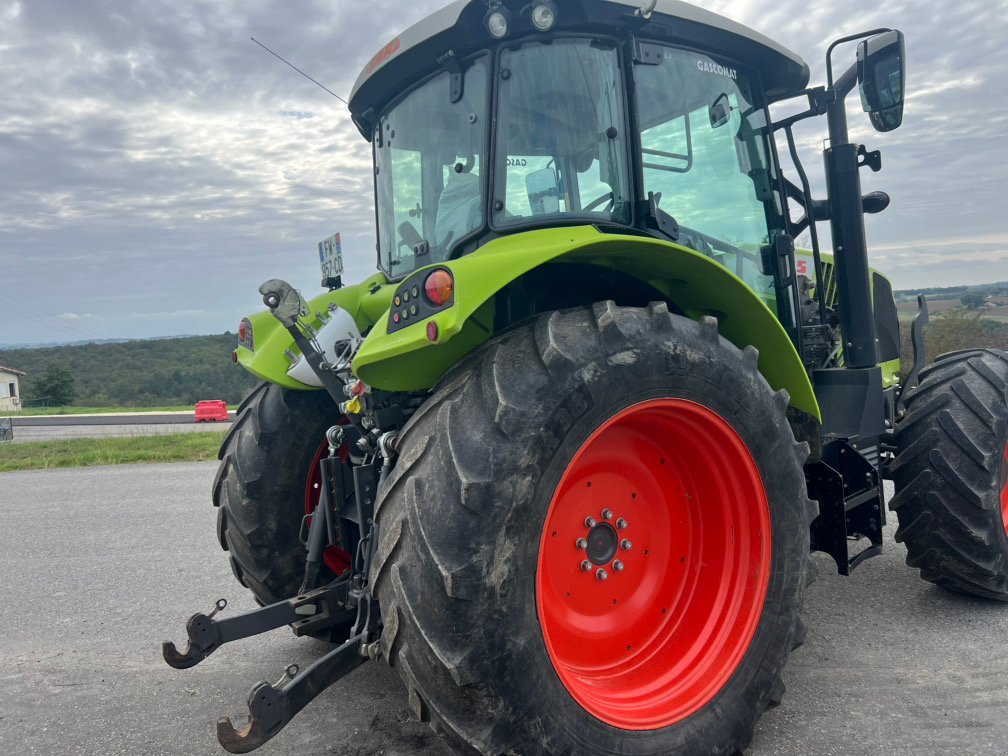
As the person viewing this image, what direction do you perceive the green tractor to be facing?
facing away from the viewer and to the right of the viewer
